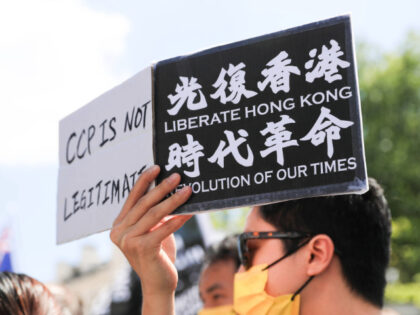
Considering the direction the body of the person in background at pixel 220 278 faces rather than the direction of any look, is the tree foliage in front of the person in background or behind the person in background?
behind

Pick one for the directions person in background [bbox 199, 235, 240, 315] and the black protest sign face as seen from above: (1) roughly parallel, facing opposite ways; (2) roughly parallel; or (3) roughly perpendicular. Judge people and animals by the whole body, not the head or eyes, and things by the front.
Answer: roughly parallel

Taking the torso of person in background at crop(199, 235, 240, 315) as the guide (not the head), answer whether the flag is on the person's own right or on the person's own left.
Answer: on the person's own right

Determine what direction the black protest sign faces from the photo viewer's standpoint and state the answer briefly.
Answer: facing the viewer and to the left of the viewer

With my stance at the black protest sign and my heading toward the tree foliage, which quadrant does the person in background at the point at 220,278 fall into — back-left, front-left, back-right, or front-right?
front-left

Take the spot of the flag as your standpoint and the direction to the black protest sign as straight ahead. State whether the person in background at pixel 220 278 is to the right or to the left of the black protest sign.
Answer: left

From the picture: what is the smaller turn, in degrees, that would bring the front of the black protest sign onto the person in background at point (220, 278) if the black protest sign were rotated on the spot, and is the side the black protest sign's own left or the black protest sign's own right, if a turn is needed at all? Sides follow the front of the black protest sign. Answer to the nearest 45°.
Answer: approximately 135° to the black protest sign's own right

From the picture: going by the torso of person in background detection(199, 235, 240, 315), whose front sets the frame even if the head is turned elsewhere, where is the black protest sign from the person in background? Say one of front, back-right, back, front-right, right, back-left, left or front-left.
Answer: front-left

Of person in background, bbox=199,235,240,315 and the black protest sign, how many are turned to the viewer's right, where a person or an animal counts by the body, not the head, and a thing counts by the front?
0

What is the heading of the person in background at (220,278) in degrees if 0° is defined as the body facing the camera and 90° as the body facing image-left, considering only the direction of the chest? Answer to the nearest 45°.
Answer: approximately 45°

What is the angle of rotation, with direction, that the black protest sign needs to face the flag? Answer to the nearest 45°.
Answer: approximately 90° to its right
